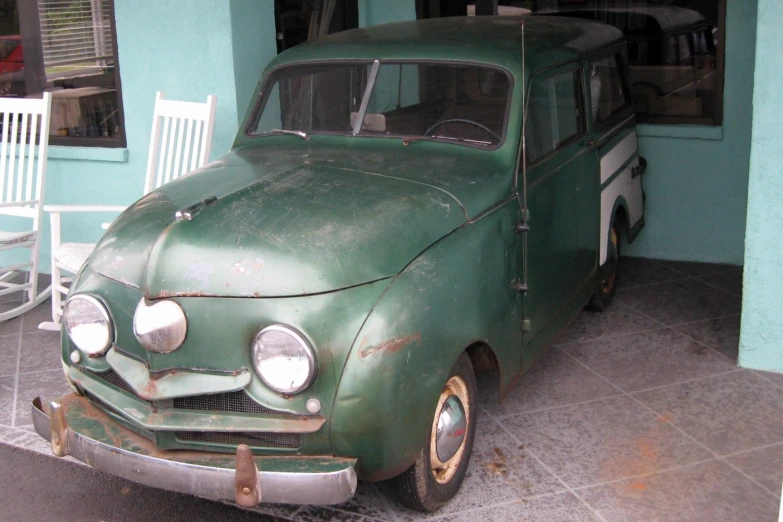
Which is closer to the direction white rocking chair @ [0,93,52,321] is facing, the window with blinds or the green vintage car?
the green vintage car

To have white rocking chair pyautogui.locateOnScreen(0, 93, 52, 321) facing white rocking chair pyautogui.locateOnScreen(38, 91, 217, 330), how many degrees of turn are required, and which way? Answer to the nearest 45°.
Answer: approximately 90° to its left

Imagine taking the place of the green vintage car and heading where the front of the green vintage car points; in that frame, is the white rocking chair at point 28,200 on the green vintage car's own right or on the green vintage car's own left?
on the green vintage car's own right

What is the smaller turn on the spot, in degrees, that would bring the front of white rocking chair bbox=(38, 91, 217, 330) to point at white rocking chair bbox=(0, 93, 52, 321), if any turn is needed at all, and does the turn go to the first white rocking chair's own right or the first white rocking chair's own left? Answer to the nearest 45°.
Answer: approximately 90° to the first white rocking chair's own right

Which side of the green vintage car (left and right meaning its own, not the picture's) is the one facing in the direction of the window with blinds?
right

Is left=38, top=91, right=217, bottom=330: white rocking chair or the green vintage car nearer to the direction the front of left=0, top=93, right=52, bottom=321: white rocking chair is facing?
the green vintage car

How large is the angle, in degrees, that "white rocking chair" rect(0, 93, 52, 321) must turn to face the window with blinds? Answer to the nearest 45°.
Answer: approximately 180°
